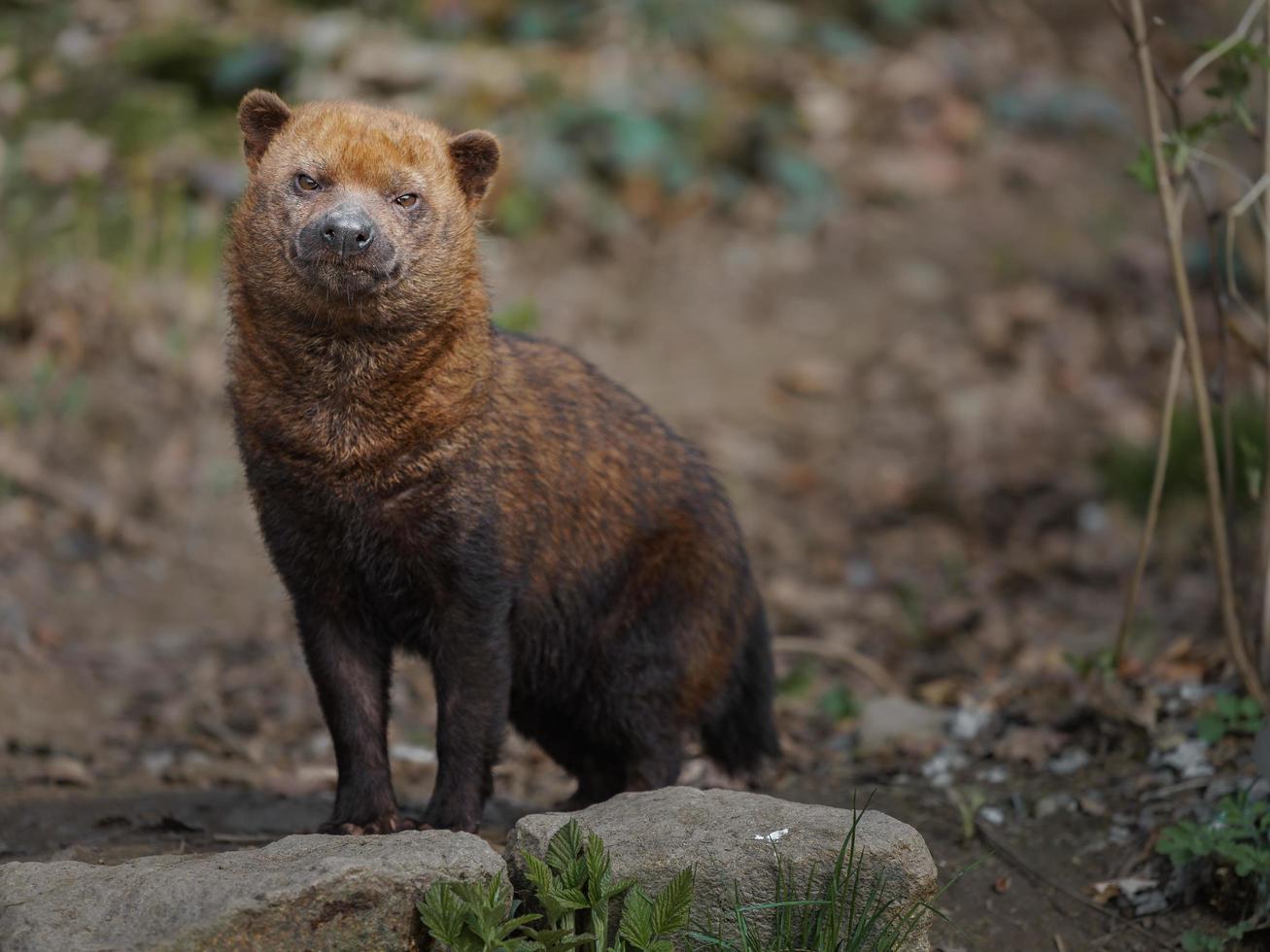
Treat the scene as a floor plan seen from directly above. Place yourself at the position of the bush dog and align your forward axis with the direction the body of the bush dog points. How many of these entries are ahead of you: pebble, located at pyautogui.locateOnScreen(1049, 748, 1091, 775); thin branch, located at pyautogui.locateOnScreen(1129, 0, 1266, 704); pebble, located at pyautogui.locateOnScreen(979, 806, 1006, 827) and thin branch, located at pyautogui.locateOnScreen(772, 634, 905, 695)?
0

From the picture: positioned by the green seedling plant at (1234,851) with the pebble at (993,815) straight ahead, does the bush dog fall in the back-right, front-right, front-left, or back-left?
front-left

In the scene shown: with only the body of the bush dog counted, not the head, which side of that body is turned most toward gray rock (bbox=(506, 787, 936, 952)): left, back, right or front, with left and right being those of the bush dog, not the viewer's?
left

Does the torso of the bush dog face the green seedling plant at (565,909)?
no

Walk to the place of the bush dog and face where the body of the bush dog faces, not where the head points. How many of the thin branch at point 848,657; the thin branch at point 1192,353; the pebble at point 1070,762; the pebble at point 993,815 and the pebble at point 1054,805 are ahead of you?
0

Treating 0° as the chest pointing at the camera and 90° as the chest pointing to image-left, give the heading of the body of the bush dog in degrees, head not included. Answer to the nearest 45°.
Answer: approximately 45°

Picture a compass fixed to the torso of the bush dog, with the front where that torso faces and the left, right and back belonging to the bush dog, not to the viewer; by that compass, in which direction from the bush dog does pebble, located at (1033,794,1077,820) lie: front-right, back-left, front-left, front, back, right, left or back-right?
back-left

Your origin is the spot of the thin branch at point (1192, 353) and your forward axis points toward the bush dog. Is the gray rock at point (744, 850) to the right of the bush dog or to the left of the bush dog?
left

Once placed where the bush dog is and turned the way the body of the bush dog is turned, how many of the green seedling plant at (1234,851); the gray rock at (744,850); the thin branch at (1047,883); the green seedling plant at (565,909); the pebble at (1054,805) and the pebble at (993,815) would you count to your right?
0

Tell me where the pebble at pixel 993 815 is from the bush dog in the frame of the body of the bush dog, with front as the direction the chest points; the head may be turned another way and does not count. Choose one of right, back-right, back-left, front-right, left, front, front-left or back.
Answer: back-left

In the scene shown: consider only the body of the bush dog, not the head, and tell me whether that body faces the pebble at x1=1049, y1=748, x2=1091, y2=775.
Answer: no

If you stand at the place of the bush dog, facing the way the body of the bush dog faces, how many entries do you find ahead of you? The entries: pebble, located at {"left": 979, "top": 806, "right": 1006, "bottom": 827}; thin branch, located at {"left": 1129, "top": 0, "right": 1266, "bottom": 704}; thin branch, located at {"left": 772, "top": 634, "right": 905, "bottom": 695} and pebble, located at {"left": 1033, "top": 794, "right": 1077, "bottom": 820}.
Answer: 0

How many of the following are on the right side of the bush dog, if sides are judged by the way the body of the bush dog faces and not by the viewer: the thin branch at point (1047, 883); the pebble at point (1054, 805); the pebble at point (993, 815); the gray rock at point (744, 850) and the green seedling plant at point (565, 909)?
0

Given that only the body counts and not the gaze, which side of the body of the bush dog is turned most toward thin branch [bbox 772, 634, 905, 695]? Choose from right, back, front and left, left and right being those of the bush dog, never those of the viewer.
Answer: back

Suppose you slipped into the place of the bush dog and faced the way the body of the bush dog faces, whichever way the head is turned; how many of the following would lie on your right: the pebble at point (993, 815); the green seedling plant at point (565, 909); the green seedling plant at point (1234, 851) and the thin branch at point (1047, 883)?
0

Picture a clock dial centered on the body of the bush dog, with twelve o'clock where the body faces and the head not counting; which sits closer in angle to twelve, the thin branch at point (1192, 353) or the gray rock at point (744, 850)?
the gray rock

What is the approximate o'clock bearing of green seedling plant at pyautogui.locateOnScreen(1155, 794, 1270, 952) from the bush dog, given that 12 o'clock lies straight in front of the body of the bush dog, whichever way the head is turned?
The green seedling plant is roughly at 8 o'clock from the bush dog.

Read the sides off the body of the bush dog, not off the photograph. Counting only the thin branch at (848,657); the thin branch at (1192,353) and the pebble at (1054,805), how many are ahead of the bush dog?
0

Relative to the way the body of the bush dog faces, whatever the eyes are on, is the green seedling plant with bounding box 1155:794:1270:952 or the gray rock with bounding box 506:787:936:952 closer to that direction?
the gray rock

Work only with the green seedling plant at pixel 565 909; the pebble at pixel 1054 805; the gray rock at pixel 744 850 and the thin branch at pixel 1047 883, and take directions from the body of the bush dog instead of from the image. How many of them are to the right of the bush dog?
0
